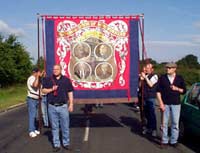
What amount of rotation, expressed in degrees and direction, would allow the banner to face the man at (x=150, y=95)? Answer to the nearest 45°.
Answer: approximately 90° to its left

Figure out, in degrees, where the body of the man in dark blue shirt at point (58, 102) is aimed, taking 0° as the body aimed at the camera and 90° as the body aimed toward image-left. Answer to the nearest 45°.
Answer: approximately 0°

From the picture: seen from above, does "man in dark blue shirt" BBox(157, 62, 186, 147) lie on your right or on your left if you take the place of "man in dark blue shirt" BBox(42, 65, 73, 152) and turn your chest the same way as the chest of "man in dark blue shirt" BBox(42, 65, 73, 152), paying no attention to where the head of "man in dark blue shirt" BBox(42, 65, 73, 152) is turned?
on your left

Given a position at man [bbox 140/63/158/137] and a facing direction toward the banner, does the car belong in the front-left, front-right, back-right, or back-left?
back-left
